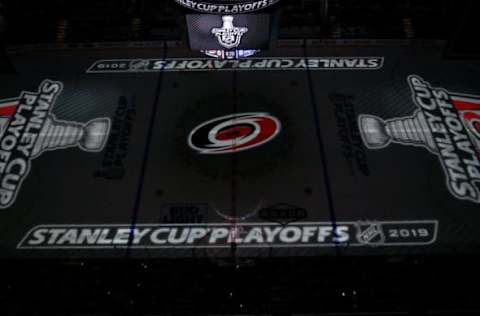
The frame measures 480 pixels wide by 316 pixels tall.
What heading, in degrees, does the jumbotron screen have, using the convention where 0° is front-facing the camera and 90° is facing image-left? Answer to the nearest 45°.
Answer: approximately 0°
